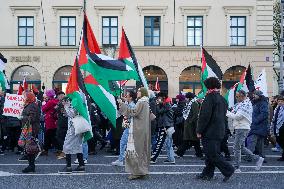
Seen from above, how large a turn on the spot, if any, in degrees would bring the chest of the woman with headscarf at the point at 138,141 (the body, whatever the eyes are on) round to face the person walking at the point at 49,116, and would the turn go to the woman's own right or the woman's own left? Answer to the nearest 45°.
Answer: approximately 45° to the woman's own right

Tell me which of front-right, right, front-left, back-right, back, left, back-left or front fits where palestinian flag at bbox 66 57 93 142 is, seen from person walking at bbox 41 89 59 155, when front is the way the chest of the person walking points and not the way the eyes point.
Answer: left
